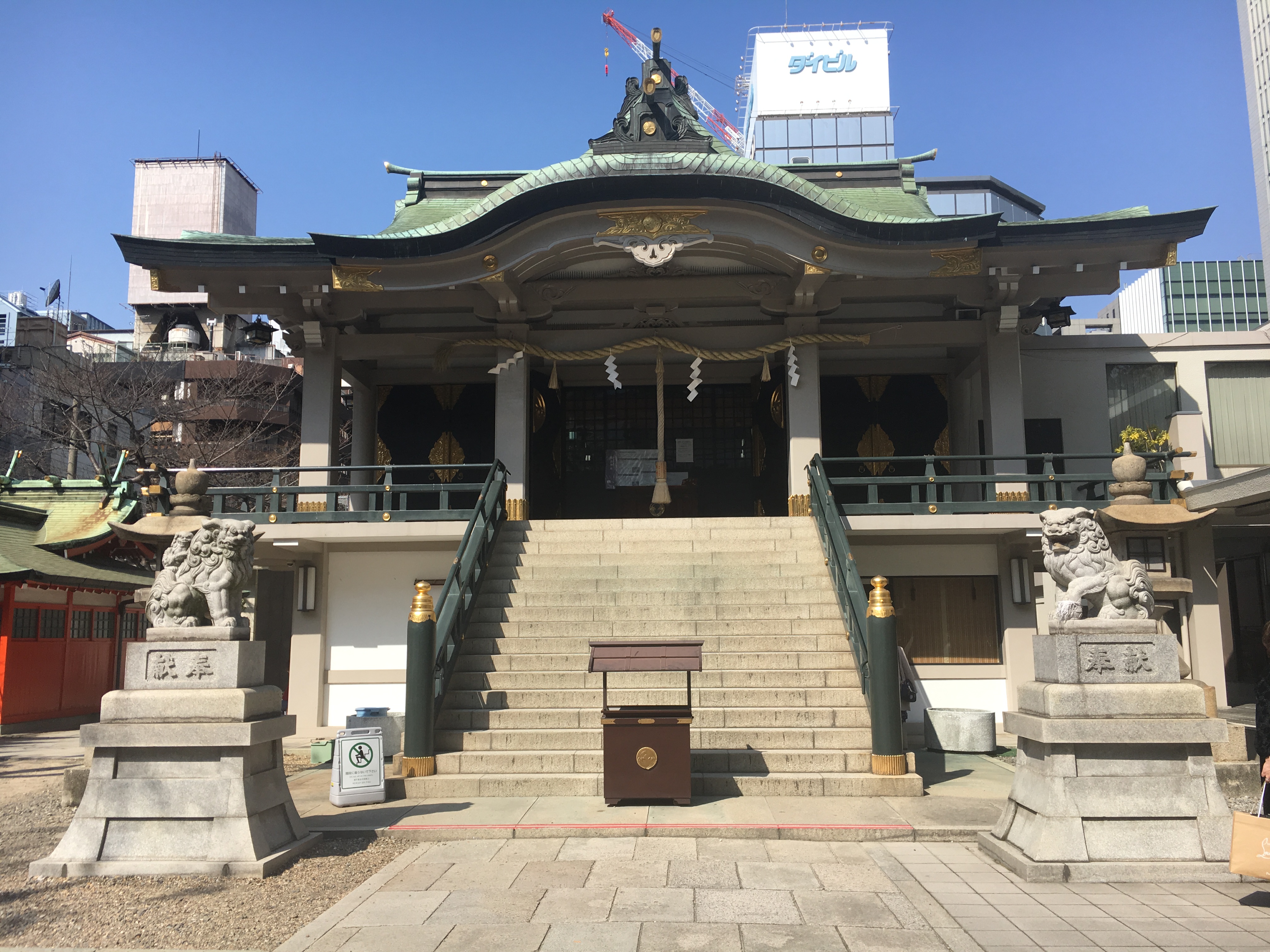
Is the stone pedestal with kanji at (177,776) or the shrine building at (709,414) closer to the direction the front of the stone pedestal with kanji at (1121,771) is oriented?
the stone pedestal with kanji

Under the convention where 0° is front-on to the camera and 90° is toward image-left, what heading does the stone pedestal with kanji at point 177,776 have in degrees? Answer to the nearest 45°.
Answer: approximately 0°

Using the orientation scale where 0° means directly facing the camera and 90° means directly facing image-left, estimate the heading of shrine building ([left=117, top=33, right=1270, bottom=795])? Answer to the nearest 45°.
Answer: approximately 0°

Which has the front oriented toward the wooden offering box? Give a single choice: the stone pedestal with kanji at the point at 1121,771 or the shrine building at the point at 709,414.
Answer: the shrine building

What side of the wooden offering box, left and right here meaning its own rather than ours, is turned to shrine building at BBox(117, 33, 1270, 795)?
back

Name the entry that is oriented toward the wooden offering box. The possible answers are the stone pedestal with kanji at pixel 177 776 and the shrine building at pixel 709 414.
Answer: the shrine building
